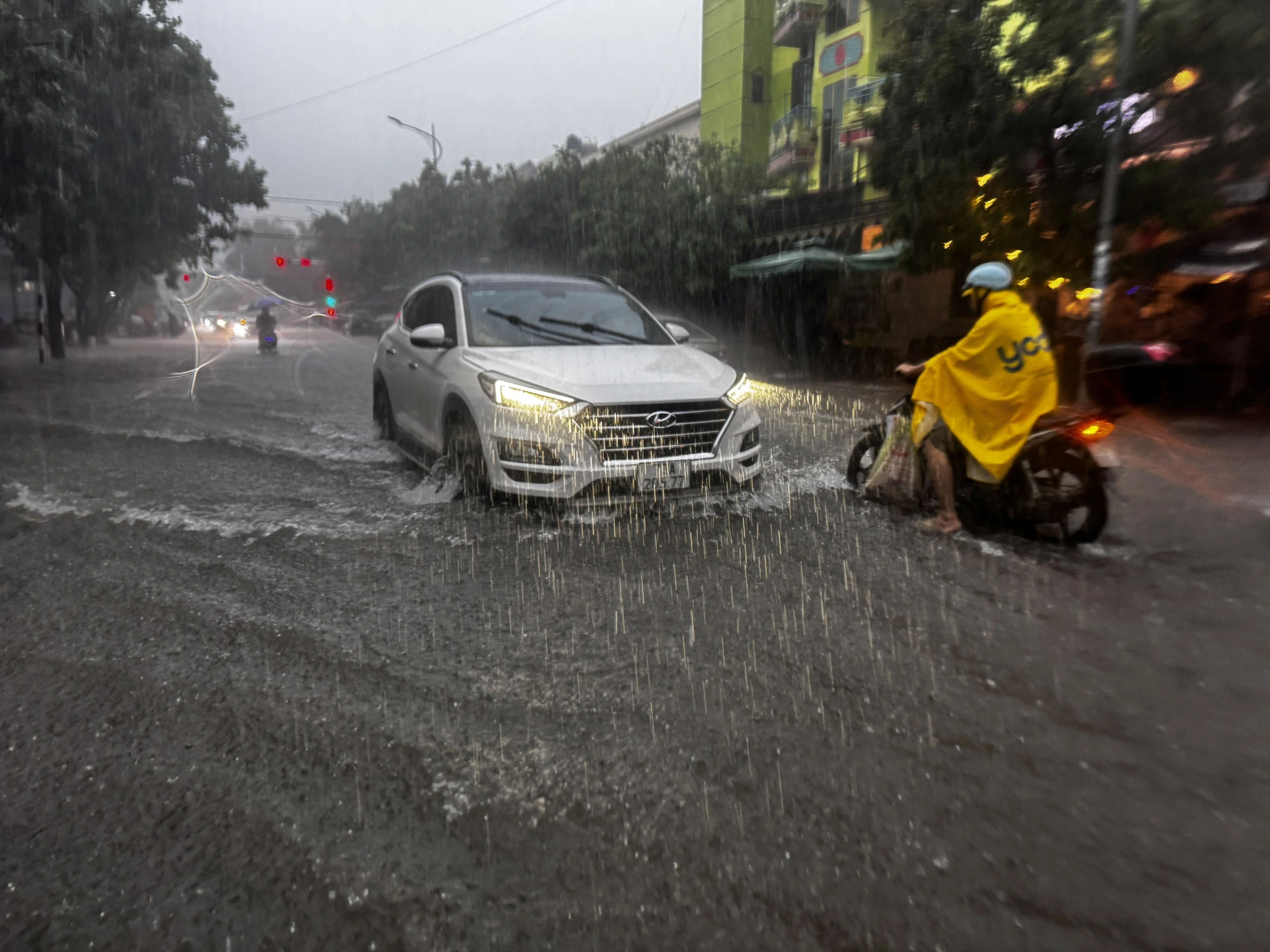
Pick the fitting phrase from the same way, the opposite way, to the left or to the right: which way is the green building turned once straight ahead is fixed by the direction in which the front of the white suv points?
to the right

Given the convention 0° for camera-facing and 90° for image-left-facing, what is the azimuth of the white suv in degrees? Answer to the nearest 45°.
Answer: approximately 315°

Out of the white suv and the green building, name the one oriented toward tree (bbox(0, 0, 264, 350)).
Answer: the green building

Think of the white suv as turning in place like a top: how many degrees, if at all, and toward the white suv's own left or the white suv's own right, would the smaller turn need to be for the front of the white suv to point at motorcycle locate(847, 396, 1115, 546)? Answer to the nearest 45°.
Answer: approximately 45° to the white suv's own left

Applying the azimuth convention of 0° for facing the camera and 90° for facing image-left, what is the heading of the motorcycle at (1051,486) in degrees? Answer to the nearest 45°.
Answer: approximately 135°

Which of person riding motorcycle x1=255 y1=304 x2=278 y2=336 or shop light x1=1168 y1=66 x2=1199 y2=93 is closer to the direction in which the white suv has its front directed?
the shop light

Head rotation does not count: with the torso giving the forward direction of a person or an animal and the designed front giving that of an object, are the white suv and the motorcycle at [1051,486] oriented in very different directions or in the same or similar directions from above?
very different directions

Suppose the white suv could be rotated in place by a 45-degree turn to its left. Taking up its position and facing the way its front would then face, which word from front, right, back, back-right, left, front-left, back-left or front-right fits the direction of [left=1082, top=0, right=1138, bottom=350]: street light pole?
front-left

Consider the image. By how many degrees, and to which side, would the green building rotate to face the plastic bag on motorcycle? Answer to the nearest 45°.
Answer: approximately 45° to its left

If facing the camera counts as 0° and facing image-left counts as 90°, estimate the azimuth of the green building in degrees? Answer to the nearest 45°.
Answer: approximately 45°

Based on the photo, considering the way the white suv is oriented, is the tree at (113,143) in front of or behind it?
behind
